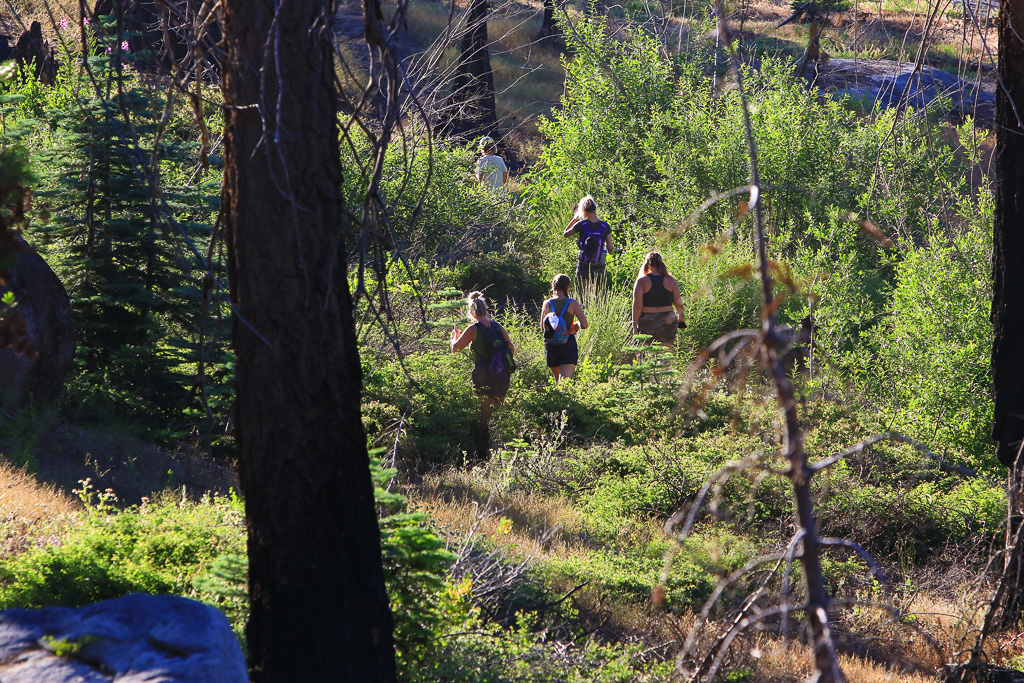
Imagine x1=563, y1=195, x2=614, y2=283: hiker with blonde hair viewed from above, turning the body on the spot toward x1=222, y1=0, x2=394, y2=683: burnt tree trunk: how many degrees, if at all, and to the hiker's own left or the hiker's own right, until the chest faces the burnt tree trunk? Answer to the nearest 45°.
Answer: approximately 180°

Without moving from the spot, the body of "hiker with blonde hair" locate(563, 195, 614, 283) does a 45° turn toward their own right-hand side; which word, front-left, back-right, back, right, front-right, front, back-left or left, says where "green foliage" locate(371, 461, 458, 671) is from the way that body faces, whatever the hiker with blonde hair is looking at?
back-right

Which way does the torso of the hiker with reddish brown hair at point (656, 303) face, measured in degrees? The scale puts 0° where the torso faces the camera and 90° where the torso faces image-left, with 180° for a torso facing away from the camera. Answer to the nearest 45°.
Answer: approximately 180°

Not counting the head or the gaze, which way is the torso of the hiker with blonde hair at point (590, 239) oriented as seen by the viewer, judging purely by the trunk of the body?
away from the camera

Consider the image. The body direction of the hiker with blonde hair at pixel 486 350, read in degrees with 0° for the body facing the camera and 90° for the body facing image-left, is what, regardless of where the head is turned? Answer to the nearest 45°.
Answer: approximately 135°

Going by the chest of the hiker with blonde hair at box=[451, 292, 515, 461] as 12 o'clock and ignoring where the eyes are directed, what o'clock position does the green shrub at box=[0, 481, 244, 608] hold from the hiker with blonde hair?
The green shrub is roughly at 8 o'clock from the hiker with blonde hair.

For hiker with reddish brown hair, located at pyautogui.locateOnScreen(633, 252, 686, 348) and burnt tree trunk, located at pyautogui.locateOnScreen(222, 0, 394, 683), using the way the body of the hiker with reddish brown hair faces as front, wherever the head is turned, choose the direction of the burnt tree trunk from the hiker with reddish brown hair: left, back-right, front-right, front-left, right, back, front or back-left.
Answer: back

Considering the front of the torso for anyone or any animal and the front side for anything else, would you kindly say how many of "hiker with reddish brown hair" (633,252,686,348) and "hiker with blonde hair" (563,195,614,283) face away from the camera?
2

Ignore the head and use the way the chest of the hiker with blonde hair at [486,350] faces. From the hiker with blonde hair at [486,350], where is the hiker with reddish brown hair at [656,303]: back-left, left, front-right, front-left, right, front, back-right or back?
right

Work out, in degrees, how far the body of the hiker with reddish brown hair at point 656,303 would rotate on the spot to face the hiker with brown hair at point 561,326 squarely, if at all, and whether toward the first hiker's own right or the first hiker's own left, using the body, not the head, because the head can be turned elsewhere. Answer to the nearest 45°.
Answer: approximately 135° to the first hiker's own left

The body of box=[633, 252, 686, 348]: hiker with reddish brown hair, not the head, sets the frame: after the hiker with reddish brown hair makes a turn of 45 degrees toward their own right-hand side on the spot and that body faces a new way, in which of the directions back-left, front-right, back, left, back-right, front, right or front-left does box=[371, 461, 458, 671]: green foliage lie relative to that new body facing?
back-right
